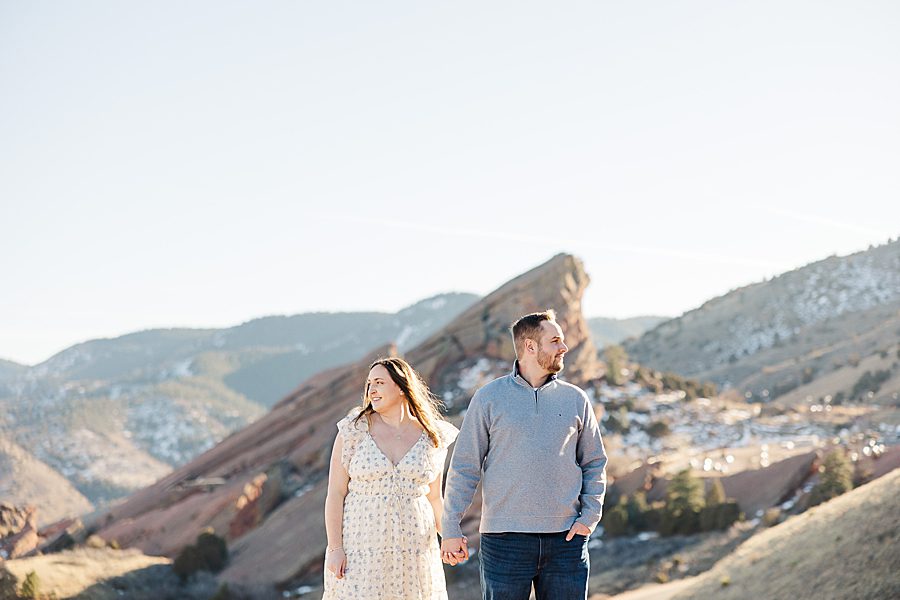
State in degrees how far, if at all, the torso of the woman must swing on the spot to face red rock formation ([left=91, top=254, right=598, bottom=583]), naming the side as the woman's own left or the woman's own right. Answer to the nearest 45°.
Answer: approximately 180°

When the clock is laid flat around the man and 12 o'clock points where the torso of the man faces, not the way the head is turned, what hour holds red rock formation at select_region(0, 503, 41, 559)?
The red rock formation is roughly at 5 o'clock from the man.

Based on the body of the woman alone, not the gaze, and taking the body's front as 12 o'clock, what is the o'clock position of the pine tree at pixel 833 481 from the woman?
The pine tree is roughly at 7 o'clock from the woman.

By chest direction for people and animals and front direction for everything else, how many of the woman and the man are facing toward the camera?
2

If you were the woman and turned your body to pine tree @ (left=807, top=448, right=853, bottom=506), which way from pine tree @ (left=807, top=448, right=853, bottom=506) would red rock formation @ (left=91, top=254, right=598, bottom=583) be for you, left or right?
left

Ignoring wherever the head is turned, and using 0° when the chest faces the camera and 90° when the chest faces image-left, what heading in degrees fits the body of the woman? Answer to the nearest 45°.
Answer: approximately 0°

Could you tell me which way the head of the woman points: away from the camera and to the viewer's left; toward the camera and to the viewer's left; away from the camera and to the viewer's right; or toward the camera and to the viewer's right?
toward the camera and to the viewer's left

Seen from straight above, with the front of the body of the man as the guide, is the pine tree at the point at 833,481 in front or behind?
behind

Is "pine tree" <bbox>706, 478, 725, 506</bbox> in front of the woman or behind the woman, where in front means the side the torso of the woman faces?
behind
